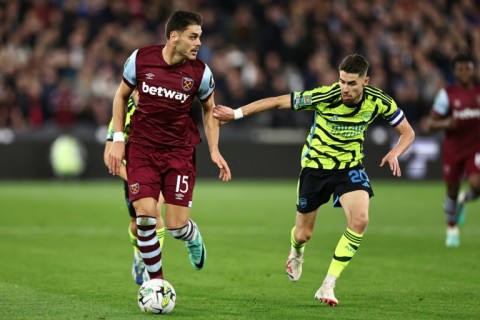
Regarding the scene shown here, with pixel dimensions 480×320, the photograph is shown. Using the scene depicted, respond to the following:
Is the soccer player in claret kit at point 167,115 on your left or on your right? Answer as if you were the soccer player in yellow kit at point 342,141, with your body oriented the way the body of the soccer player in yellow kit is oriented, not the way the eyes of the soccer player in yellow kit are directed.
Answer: on your right

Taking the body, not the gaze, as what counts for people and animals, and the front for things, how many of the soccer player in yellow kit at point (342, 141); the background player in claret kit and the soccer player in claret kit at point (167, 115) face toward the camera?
3

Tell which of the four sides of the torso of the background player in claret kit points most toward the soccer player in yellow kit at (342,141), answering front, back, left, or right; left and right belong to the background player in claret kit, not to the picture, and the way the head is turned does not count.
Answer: front

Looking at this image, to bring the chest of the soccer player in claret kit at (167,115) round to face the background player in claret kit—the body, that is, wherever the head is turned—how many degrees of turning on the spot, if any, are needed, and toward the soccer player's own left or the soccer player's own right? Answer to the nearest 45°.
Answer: approximately 135° to the soccer player's own left

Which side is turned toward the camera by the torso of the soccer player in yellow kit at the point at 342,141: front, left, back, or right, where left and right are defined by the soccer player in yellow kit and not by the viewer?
front

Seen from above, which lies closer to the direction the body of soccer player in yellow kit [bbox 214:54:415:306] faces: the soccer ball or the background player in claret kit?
the soccer ball

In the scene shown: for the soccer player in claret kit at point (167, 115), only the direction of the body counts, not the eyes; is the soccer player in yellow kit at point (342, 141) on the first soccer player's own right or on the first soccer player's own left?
on the first soccer player's own left

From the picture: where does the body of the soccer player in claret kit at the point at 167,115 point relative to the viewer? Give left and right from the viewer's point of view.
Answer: facing the viewer

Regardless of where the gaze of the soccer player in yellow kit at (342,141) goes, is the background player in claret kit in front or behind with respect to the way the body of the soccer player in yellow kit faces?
behind

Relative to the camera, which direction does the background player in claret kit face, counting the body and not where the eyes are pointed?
toward the camera
